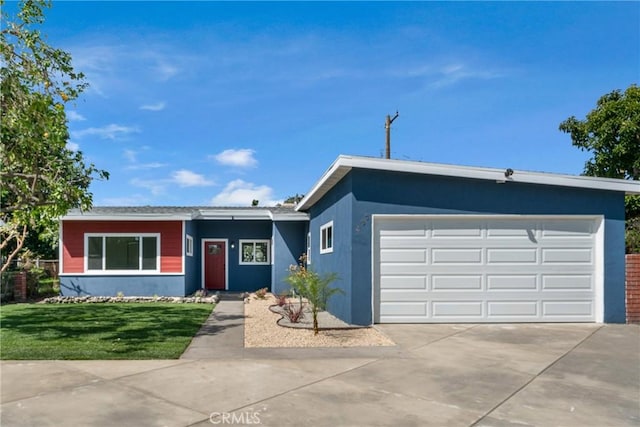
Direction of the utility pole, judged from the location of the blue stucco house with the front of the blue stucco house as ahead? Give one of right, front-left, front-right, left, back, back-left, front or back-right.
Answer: back

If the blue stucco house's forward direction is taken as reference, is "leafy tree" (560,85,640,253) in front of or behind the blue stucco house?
behind

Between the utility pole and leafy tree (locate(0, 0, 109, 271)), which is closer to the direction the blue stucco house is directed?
the leafy tree

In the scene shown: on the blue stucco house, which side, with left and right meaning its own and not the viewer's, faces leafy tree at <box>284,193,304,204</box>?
back

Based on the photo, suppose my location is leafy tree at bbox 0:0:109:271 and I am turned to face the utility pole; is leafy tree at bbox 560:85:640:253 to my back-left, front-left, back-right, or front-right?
front-right

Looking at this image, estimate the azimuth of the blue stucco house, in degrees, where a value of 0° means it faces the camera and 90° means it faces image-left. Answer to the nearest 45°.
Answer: approximately 0°
